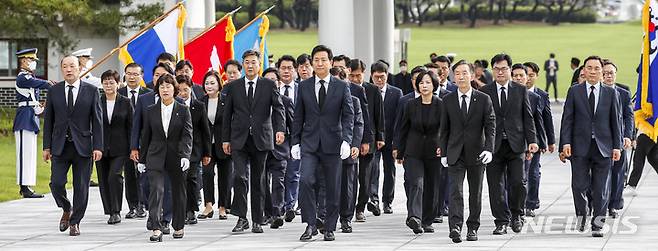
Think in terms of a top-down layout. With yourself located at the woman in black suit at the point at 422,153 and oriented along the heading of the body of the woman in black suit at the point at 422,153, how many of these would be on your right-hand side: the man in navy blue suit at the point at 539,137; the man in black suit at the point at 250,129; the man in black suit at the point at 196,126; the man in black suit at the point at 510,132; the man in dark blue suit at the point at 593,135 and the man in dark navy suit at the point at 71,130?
3

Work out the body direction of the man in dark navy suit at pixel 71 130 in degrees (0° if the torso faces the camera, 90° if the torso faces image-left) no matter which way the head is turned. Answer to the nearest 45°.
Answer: approximately 0°

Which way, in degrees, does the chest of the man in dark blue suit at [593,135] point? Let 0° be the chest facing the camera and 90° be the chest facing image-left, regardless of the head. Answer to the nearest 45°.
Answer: approximately 0°

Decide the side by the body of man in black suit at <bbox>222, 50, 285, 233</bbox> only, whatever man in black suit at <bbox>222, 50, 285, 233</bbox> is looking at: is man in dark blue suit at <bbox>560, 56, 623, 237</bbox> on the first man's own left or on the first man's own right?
on the first man's own left

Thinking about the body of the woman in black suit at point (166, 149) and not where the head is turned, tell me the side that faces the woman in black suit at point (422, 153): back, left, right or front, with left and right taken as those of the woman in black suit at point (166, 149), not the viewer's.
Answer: left

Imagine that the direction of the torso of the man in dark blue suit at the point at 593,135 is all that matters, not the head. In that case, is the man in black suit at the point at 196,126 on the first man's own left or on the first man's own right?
on the first man's own right
